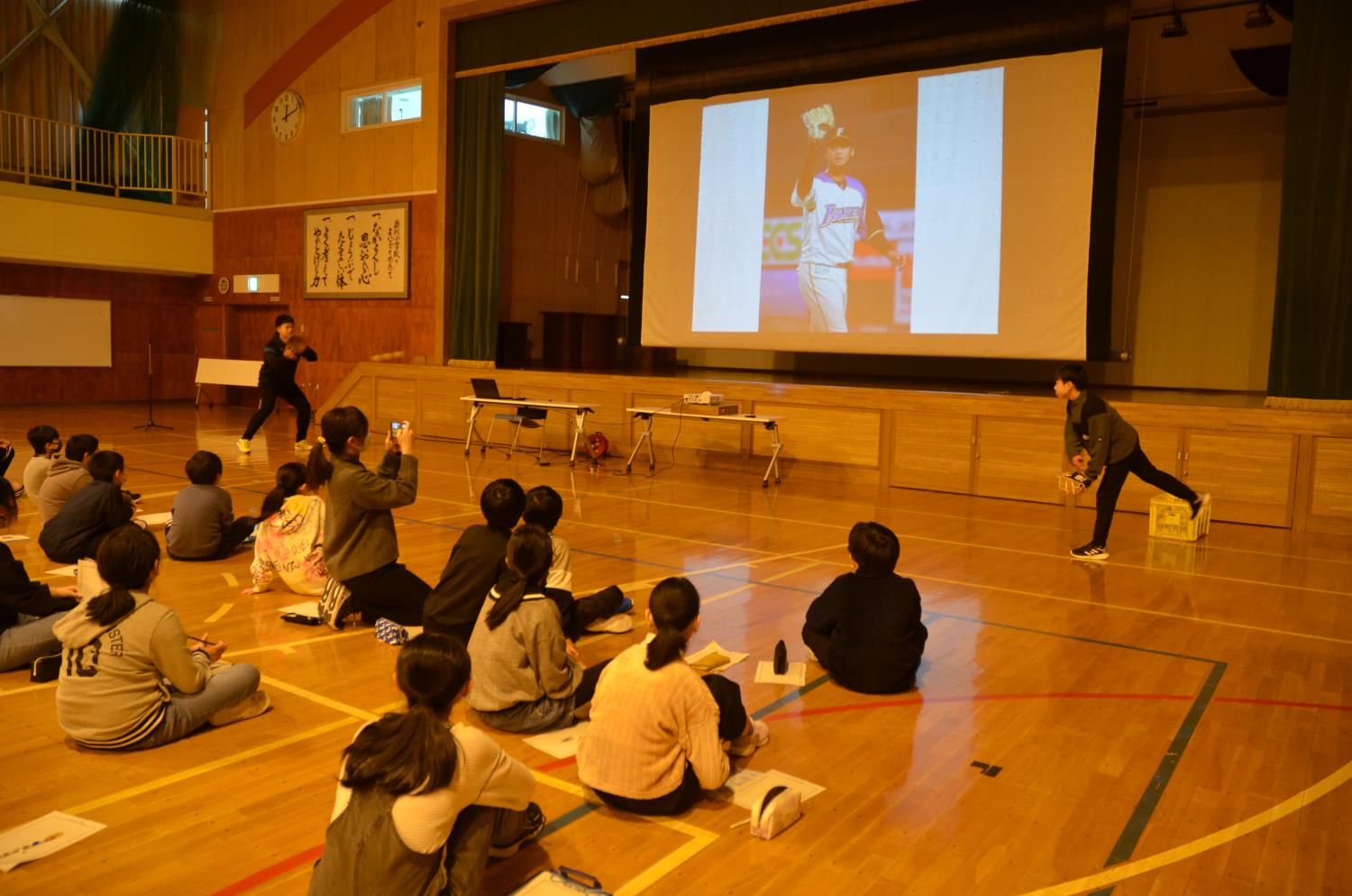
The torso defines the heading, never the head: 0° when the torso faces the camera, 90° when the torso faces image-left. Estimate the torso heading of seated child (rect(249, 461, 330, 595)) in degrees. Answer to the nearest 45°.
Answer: approximately 180°

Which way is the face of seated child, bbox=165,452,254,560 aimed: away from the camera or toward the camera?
away from the camera

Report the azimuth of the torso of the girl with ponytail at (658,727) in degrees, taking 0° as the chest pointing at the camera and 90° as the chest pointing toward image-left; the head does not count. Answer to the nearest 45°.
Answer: approximately 225°

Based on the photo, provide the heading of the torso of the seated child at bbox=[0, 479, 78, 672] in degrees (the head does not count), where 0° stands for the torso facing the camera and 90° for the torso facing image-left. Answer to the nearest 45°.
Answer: approximately 270°

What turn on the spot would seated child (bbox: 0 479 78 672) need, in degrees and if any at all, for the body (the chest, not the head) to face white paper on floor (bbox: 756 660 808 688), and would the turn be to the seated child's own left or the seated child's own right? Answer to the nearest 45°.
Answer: approximately 45° to the seated child's own right

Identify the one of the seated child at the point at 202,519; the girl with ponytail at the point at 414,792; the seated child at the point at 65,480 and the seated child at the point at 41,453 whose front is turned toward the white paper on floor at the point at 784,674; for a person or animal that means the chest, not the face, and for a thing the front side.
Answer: the girl with ponytail

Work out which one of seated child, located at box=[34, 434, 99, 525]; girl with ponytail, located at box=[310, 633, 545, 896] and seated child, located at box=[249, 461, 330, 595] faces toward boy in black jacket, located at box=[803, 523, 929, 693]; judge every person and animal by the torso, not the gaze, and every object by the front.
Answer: the girl with ponytail
